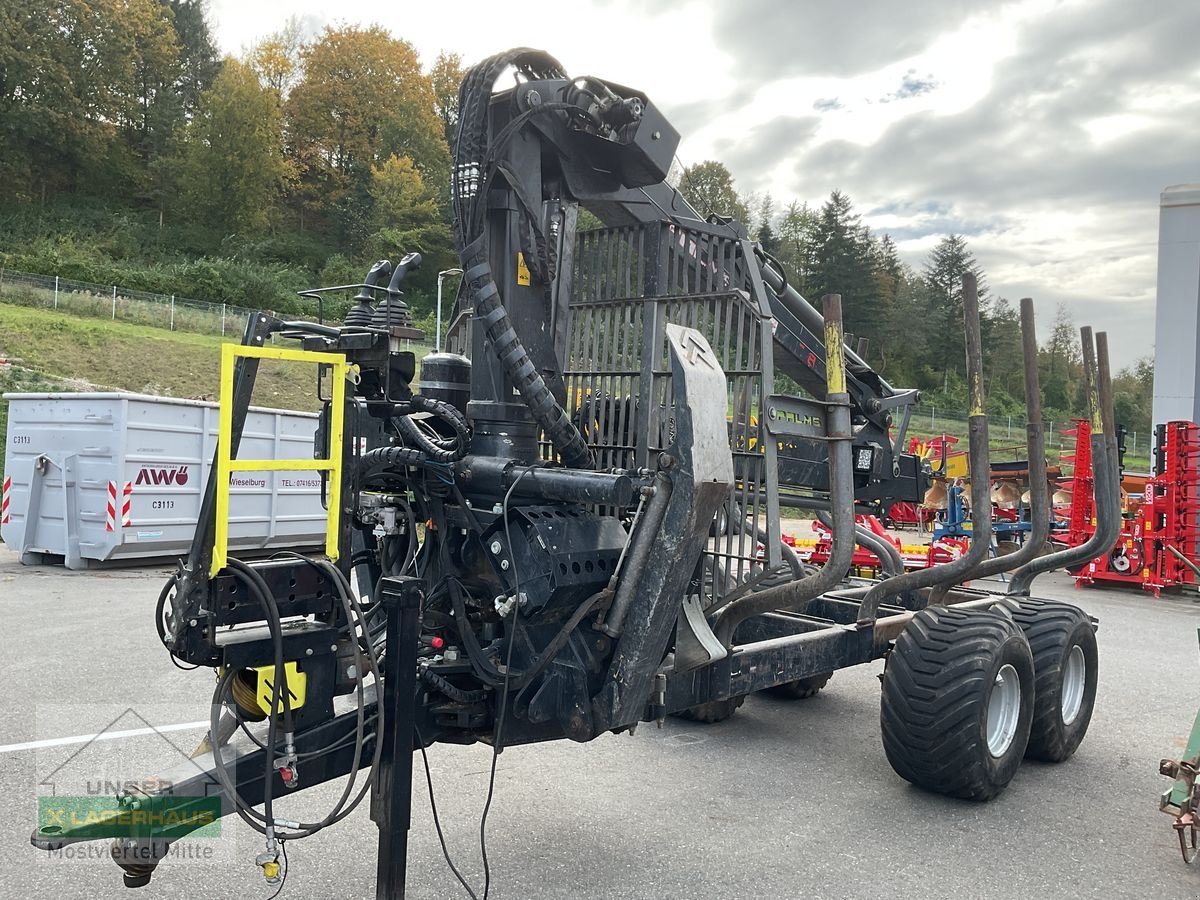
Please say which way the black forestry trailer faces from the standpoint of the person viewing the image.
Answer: facing the viewer and to the left of the viewer

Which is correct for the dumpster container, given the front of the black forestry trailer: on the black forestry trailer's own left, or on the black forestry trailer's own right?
on the black forestry trailer's own right

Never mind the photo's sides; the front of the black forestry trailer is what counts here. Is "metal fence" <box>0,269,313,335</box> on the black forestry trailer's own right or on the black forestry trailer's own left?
on the black forestry trailer's own right

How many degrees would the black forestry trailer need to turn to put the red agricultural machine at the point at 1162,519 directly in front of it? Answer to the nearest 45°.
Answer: approximately 180°
